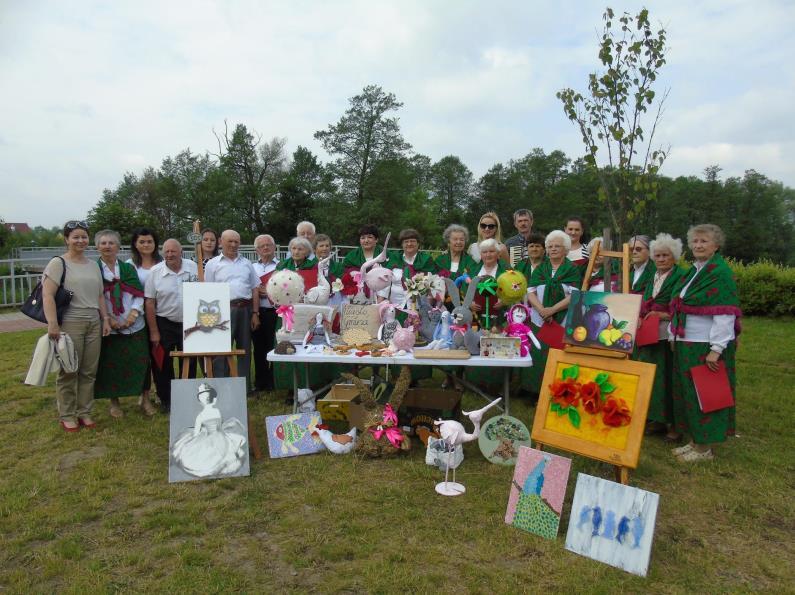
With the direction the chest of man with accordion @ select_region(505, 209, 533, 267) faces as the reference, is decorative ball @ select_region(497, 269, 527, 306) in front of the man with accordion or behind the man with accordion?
in front

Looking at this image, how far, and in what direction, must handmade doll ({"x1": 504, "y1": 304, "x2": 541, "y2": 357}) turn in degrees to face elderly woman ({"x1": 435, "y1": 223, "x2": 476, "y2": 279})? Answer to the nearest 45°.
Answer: approximately 135° to its right

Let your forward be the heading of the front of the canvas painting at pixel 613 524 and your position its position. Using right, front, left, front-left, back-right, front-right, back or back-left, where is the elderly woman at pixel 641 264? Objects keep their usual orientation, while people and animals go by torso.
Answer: back

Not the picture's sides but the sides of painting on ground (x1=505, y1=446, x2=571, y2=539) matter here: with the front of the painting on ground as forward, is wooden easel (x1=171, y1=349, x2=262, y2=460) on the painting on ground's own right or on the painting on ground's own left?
on the painting on ground's own right

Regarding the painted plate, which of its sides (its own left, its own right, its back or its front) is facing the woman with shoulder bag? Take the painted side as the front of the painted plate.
right

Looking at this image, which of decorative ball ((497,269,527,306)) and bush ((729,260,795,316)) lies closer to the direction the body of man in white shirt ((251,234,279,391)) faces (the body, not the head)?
the decorative ball

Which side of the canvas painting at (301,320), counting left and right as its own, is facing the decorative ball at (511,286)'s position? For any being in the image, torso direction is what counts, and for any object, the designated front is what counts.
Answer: left

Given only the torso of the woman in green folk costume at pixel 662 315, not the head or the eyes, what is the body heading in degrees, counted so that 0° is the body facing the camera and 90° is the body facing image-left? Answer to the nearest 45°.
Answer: approximately 45°

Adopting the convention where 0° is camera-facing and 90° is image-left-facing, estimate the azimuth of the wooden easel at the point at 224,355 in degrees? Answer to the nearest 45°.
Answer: approximately 0°

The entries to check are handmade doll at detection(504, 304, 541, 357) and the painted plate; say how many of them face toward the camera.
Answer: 2
